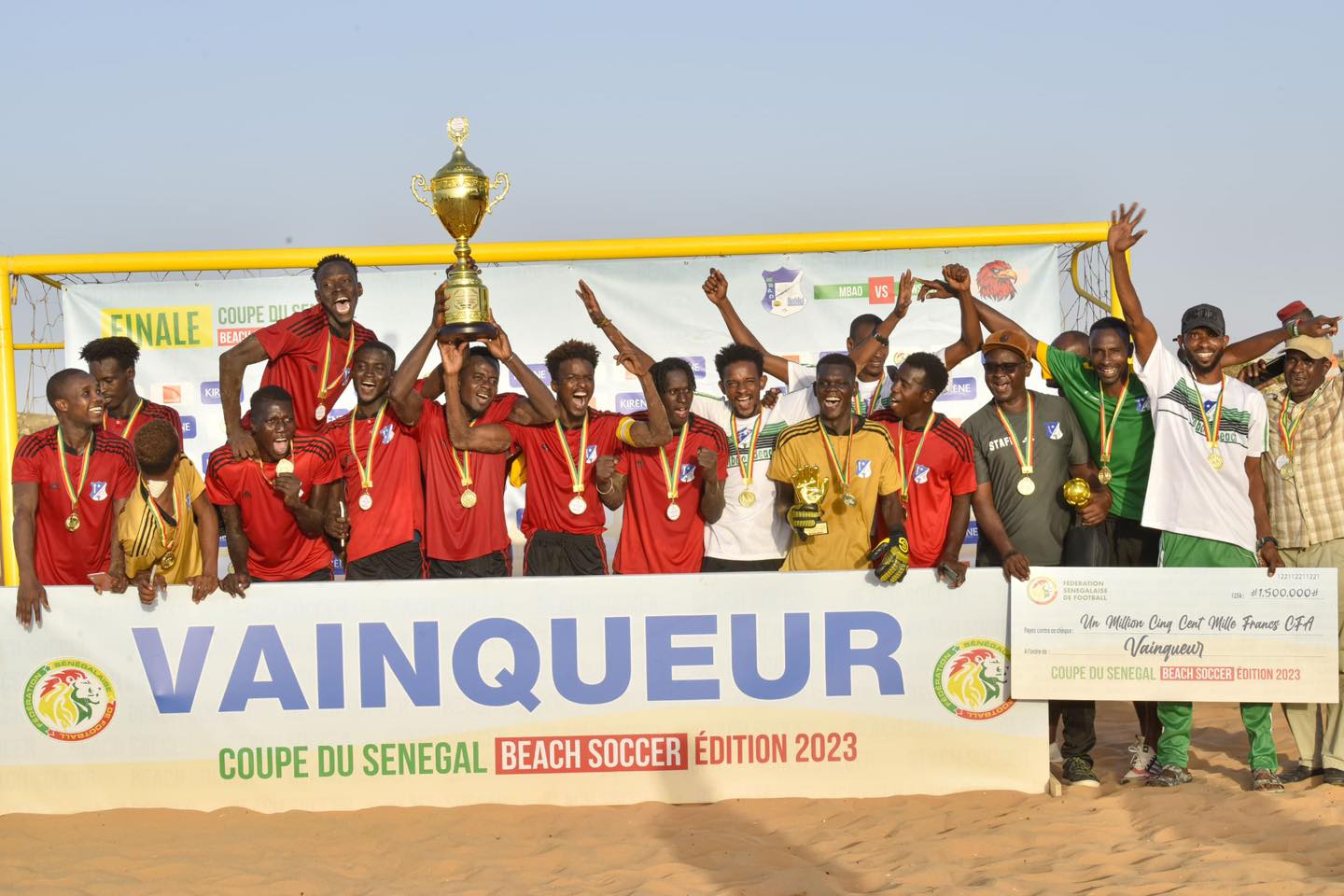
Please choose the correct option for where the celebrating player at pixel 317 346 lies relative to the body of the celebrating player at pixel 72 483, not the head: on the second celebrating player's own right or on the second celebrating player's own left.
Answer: on the second celebrating player's own left

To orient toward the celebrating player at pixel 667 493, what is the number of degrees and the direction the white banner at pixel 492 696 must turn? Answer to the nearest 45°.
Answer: approximately 135° to its left

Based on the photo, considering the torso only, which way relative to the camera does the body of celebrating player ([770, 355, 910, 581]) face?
toward the camera

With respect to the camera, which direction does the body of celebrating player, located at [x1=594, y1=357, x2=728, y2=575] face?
toward the camera

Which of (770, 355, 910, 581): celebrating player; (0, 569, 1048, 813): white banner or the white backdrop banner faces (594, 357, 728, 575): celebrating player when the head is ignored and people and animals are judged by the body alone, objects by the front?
the white backdrop banner

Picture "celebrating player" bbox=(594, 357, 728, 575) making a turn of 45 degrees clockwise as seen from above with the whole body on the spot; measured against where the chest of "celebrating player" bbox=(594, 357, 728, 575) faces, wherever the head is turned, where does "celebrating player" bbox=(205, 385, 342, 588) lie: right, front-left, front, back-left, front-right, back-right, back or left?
front-right

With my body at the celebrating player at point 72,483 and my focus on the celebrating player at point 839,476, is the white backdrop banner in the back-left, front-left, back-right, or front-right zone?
front-left

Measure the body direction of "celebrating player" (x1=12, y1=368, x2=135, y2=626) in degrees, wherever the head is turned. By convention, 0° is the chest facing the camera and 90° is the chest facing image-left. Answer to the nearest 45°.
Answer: approximately 0°

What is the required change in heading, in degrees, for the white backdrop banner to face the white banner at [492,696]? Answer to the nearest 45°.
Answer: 0° — it already faces it

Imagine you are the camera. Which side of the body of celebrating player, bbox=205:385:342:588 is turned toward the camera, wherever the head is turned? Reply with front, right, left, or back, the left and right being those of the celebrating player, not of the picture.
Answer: front

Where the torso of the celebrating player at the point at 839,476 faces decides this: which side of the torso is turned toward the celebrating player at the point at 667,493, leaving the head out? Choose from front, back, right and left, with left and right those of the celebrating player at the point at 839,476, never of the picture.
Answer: right
